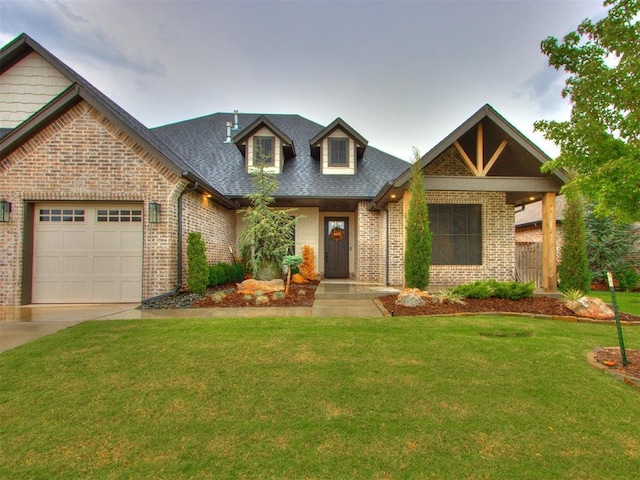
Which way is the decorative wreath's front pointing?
toward the camera

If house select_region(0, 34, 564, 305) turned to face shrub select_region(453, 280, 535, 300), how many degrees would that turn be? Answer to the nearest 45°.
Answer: approximately 90° to its left

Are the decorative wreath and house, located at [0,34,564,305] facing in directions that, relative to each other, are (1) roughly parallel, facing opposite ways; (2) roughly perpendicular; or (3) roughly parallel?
roughly parallel

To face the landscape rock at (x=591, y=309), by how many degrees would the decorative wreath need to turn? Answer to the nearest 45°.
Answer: approximately 45° to its left

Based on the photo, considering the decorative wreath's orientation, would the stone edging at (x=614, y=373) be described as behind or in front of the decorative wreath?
in front

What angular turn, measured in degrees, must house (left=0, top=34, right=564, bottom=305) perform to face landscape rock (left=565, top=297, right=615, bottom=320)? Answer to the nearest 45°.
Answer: approximately 90° to its left

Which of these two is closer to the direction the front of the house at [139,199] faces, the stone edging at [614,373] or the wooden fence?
the stone edging

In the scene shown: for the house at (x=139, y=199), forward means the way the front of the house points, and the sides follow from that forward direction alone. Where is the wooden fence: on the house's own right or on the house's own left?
on the house's own left

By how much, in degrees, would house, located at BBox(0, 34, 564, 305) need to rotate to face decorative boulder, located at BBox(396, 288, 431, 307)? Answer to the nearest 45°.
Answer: approximately 90° to its left

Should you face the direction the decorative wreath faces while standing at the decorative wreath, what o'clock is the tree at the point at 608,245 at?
The tree is roughly at 9 o'clock from the decorative wreath.

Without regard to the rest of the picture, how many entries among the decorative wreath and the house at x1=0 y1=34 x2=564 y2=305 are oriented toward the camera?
2

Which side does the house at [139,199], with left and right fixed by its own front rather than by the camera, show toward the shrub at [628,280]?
left

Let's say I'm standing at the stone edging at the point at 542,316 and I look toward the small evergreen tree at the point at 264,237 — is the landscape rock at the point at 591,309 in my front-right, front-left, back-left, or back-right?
back-right
